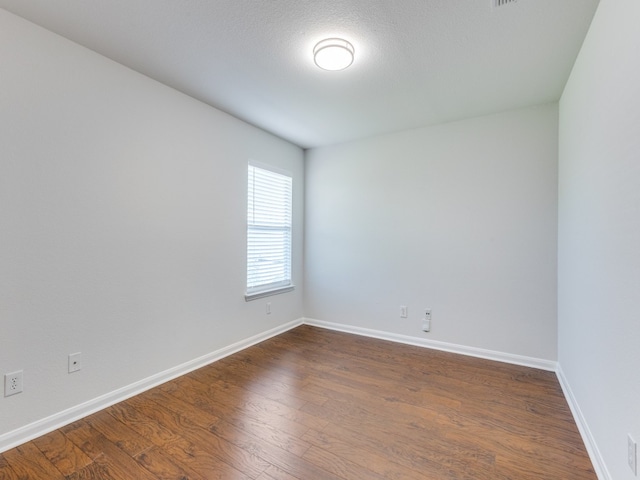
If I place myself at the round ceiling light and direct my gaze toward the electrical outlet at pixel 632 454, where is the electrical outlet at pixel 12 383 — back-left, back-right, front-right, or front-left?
back-right

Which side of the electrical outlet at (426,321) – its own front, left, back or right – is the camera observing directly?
front

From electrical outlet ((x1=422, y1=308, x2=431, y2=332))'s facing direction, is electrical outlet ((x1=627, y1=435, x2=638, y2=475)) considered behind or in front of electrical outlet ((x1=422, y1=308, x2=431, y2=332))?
in front

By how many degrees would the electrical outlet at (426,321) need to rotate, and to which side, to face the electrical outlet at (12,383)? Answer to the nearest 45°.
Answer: approximately 45° to its right

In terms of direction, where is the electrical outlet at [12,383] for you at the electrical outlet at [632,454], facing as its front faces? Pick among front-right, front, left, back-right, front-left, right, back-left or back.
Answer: front-left

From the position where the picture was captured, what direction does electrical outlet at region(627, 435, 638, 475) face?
facing to the left of the viewer

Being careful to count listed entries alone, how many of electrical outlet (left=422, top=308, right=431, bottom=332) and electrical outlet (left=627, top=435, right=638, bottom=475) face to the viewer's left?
1

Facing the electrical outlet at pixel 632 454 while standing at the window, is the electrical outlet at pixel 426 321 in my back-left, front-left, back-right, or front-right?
front-left

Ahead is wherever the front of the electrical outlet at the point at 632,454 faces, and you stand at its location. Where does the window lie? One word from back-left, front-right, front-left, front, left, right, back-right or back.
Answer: front

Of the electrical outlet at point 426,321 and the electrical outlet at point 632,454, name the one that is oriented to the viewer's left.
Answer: the electrical outlet at point 632,454
